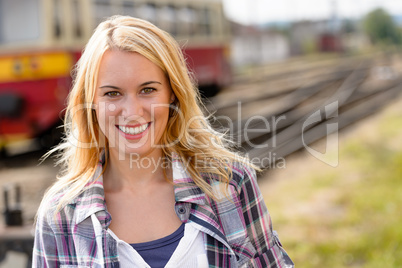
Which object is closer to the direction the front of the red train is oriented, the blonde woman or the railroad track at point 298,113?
the blonde woman

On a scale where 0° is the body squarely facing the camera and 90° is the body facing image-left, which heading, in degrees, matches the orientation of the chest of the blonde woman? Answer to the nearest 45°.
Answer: approximately 0°

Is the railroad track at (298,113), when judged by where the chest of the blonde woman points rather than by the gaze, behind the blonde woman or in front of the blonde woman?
behind

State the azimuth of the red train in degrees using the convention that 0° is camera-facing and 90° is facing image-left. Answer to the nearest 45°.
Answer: approximately 45°

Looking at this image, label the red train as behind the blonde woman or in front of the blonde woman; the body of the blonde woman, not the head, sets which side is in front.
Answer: behind

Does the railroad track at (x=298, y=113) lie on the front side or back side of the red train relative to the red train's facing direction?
on the back side
